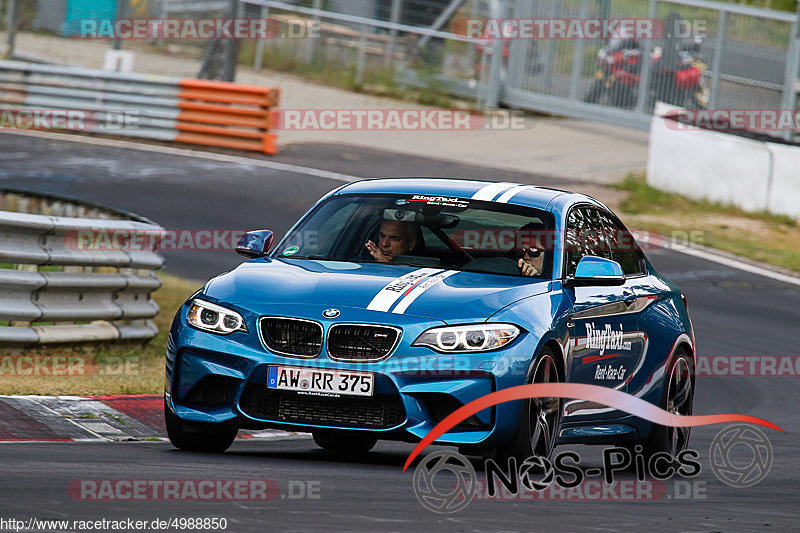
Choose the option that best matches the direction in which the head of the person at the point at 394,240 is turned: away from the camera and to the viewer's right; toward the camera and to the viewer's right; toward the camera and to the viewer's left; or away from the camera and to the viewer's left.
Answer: toward the camera and to the viewer's left

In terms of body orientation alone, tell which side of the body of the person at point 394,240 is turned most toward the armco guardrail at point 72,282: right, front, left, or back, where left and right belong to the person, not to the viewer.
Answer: right

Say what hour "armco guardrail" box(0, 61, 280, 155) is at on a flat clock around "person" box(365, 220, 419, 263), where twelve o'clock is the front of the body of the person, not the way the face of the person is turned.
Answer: The armco guardrail is roughly at 4 o'clock from the person.

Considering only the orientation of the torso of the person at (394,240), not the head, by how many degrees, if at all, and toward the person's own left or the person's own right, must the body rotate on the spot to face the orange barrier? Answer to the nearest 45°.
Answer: approximately 135° to the person's own right

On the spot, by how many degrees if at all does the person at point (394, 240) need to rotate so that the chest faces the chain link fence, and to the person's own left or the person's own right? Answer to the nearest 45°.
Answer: approximately 135° to the person's own right

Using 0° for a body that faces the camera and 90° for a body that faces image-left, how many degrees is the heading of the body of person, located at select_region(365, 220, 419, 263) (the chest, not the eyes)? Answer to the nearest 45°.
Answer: approximately 45°

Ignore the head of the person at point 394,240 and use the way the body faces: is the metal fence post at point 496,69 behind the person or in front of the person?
behind

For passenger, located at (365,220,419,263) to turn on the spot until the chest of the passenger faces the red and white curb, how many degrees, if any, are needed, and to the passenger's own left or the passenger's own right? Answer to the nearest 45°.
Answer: approximately 45° to the passenger's own right

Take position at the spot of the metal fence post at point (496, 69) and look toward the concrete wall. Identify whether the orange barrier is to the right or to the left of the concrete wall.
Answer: right
